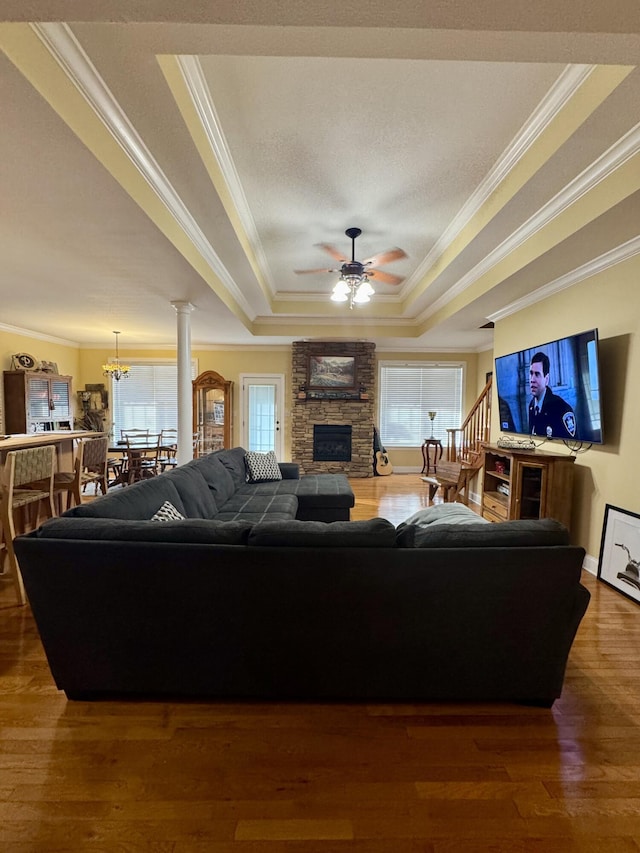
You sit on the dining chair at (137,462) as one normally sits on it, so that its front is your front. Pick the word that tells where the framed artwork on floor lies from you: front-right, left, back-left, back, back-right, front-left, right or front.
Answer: back-right

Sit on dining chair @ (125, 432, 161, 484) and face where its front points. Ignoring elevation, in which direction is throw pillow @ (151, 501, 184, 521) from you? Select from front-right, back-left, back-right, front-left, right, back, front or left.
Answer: back

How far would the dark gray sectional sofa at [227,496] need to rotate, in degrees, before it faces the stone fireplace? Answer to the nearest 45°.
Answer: approximately 45° to its left

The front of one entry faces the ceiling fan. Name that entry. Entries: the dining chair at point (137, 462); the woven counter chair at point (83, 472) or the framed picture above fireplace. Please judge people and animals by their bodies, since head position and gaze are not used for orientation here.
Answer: the framed picture above fireplace

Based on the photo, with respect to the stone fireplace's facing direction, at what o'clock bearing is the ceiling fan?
The ceiling fan is roughly at 12 o'clock from the stone fireplace.

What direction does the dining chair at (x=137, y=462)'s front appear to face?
away from the camera

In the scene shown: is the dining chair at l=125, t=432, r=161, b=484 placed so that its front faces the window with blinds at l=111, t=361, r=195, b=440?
yes
